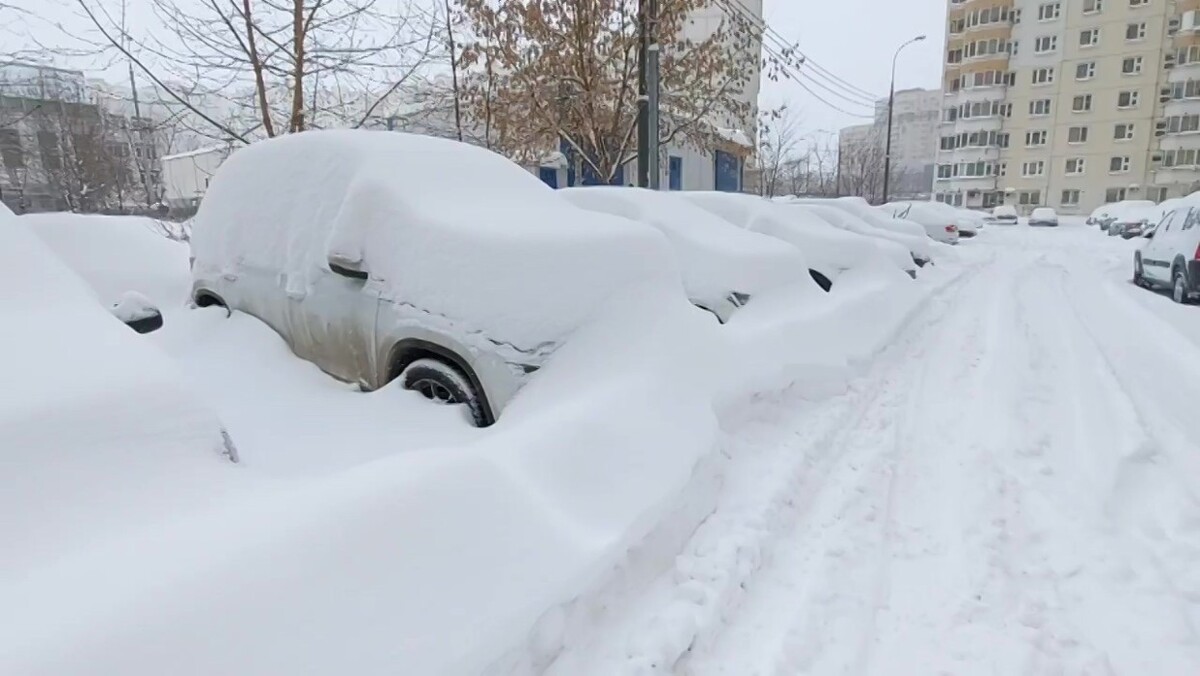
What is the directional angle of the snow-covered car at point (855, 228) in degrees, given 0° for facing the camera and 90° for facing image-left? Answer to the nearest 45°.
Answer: approximately 315°

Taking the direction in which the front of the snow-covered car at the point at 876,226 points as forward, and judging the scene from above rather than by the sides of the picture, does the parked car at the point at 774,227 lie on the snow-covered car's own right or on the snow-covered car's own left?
on the snow-covered car's own right

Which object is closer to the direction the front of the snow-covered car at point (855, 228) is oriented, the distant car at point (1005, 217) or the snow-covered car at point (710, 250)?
the snow-covered car

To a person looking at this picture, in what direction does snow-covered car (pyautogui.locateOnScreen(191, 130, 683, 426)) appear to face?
facing the viewer and to the right of the viewer

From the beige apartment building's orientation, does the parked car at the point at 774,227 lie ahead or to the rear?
ahead

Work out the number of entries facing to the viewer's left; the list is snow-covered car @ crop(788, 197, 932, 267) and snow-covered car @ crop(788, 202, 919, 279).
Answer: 0

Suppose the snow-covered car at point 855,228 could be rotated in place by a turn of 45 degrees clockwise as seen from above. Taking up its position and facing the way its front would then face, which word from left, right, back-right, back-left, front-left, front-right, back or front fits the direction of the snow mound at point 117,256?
front-right

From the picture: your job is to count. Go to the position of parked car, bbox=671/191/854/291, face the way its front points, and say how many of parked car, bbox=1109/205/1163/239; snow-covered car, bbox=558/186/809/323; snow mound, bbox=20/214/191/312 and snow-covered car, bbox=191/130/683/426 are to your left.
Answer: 1

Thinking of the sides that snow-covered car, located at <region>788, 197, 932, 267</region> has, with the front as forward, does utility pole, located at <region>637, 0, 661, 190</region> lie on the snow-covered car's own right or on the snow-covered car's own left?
on the snow-covered car's own right
